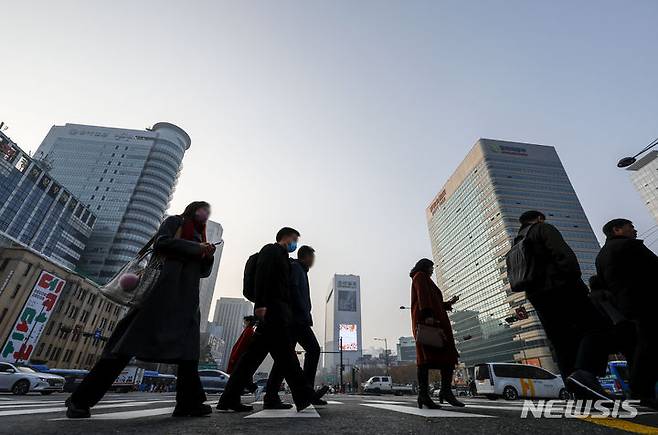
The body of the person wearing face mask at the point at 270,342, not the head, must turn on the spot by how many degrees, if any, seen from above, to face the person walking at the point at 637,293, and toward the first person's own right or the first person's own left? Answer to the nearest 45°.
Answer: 0° — they already face them

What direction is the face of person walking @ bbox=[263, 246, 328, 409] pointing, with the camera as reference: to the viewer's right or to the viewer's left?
to the viewer's right

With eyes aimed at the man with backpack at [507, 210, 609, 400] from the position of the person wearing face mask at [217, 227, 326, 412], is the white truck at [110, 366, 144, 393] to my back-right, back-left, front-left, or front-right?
back-left

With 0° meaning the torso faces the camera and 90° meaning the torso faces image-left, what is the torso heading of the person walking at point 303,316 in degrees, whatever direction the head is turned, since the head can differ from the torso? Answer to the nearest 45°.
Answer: approximately 270°

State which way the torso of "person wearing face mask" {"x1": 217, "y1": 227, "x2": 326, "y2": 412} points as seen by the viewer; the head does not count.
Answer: to the viewer's right

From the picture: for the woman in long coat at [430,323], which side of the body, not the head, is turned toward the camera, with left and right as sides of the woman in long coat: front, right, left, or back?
right
